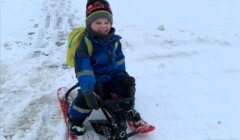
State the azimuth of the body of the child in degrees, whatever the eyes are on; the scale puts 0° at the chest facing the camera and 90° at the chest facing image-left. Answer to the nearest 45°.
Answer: approximately 315°
